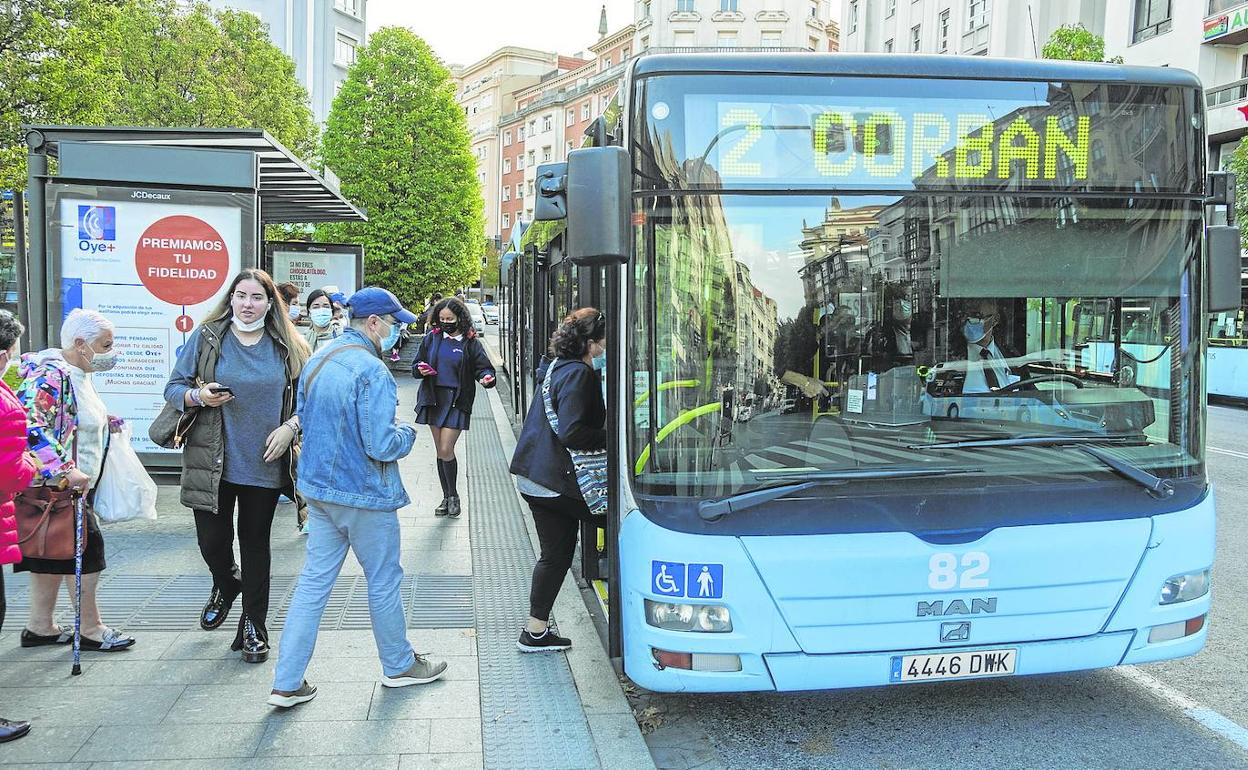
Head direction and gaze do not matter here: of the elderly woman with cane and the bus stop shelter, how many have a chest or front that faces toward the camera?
0

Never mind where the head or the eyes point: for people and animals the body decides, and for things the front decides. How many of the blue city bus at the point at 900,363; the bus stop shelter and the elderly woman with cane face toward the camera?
1

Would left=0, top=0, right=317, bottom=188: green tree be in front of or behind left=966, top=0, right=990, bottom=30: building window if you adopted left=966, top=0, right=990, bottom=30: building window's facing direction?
in front

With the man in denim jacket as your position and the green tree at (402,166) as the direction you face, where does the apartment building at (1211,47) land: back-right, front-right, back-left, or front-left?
front-right

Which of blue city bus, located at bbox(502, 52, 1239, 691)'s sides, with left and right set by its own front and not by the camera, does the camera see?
front

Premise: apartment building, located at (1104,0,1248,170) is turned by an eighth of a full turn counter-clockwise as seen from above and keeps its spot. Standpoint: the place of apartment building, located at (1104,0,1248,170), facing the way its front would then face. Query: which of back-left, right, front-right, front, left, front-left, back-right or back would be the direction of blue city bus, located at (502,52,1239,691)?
front

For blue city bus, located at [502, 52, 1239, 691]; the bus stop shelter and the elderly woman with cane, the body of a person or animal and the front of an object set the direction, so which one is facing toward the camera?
the blue city bus

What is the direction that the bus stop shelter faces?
to the viewer's right

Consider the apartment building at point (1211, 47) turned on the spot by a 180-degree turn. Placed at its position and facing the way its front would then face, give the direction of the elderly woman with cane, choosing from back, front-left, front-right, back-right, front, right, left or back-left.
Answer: back-right

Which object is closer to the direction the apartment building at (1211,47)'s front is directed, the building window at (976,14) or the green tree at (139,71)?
the green tree

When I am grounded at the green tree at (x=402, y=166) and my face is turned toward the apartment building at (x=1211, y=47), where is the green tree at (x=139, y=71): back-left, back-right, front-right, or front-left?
back-right

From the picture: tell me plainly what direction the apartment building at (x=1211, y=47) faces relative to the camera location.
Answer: facing the viewer and to the left of the viewer

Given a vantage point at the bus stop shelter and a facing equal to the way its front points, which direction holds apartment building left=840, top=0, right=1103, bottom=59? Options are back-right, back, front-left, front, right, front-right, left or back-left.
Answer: front-left

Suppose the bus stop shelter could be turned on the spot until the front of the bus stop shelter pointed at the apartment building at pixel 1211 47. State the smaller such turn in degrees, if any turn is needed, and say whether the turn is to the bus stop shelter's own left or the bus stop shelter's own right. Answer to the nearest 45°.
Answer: approximately 45° to the bus stop shelter's own left

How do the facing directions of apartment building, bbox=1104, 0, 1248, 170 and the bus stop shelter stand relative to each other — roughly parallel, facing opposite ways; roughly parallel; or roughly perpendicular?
roughly parallel, facing opposite ways

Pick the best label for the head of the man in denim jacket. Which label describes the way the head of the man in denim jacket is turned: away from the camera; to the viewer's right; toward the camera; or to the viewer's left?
to the viewer's right

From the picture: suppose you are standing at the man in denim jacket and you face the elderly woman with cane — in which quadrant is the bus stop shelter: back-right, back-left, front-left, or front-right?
front-right

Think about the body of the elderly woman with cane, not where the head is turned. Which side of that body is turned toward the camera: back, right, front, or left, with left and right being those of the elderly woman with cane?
right
